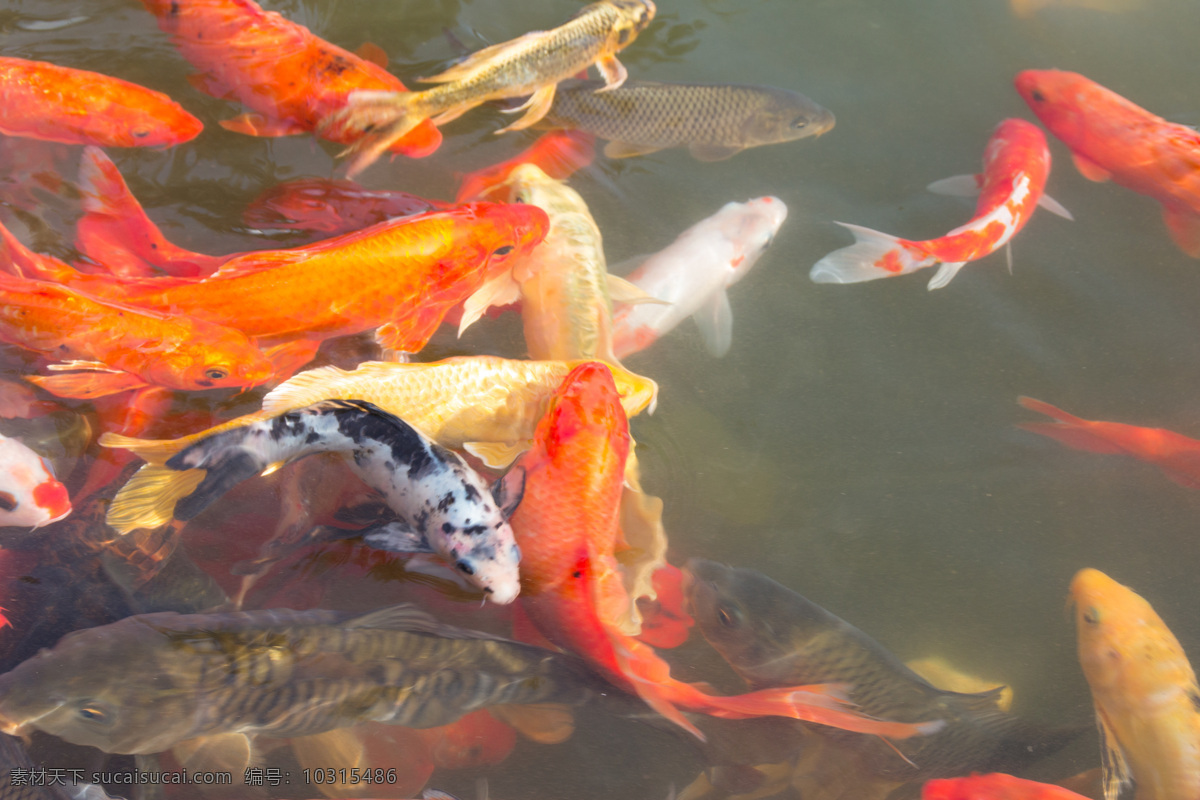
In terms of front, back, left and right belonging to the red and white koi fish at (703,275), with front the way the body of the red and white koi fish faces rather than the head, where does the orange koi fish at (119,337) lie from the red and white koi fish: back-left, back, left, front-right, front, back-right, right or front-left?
back

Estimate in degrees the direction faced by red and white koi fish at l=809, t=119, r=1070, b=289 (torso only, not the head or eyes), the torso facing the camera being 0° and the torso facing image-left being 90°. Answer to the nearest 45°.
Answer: approximately 180°

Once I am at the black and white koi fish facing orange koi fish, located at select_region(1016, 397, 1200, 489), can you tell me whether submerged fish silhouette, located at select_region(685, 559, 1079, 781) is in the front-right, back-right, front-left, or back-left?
front-right

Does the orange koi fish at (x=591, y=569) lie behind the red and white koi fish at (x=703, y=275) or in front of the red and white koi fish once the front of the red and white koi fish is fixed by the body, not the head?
behind

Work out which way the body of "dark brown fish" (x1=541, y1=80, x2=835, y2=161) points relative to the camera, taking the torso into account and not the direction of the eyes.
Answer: to the viewer's right

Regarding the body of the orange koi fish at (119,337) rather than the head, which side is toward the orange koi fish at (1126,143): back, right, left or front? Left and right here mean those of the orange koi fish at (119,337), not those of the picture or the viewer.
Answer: front

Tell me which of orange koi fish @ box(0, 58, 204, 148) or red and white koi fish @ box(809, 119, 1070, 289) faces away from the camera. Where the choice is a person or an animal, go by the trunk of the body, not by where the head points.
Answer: the red and white koi fish

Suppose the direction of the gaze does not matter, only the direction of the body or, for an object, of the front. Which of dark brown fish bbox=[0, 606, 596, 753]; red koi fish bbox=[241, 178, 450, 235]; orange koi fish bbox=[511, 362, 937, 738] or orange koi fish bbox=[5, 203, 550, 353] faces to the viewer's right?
orange koi fish bbox=[5, 203, 550, 353]

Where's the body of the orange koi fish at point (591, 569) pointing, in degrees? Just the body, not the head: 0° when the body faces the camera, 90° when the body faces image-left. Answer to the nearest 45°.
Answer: approximately 180°

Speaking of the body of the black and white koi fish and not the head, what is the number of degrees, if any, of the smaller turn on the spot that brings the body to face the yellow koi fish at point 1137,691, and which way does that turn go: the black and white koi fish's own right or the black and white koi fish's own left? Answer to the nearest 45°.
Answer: approximately 45° to the black and white koi fish's own left

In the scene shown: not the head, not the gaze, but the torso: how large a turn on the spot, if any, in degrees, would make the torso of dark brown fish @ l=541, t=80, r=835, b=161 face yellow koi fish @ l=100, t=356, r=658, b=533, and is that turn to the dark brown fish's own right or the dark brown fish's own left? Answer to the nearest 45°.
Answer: approximately 90° to the dark brown fish's own right
